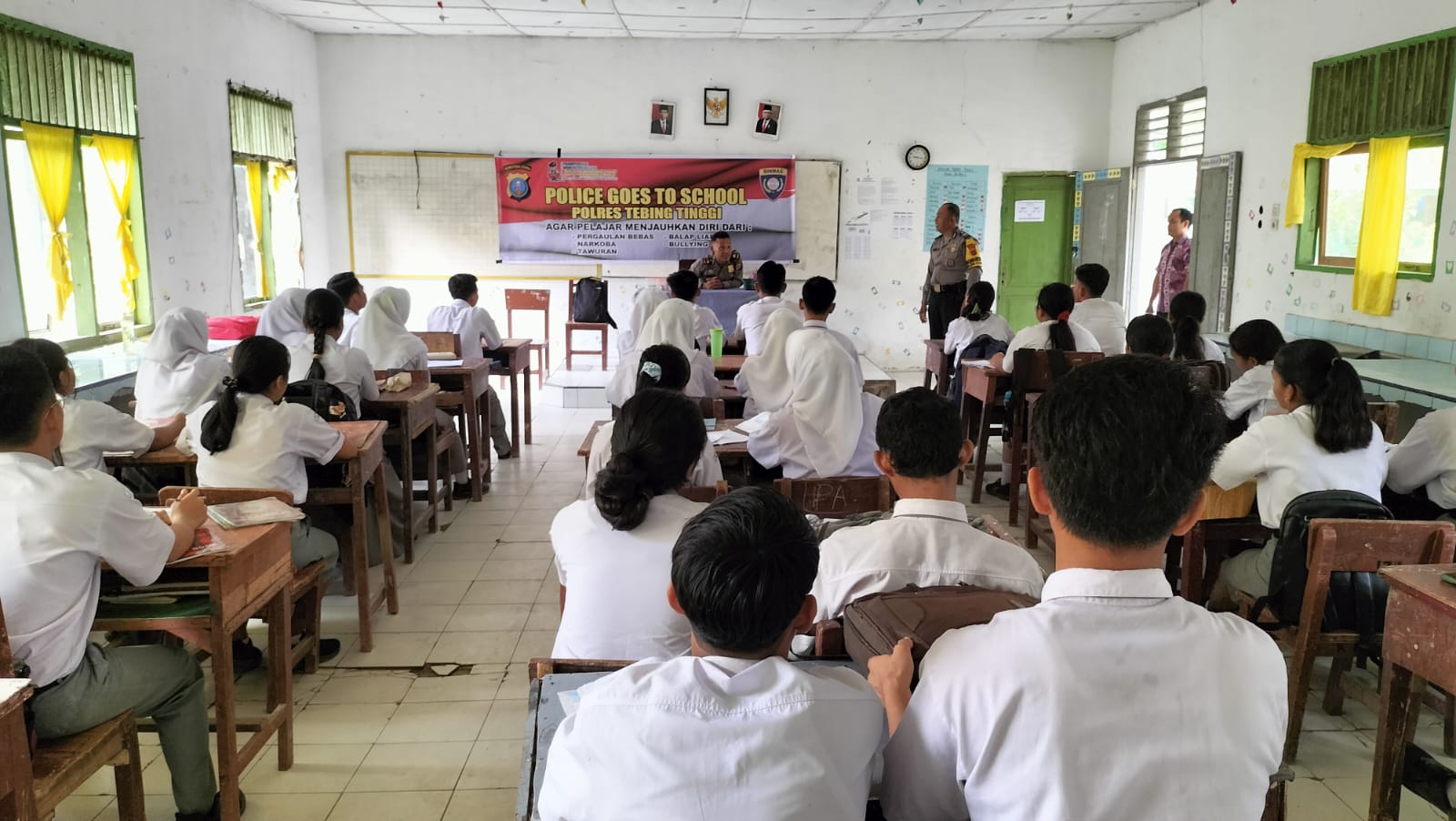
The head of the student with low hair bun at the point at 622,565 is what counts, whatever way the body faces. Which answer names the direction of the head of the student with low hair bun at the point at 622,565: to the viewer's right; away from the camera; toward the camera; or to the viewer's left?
away from the camera

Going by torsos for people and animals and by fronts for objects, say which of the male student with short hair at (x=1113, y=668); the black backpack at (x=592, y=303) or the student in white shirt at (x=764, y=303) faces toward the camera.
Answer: the black backpack

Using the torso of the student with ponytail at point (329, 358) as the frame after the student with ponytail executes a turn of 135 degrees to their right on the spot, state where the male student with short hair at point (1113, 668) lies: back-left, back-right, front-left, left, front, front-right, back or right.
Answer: front

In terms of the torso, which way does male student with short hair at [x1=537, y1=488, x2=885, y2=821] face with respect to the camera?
away from the camera

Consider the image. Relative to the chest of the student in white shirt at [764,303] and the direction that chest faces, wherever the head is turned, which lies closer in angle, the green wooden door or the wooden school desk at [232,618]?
the green wooden door

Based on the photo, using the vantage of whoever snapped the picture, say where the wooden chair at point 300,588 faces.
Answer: facing away from the viewer and to the right of the viewer

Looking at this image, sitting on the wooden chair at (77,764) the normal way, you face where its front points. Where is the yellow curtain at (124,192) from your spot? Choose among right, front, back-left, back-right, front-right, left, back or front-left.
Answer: front-left

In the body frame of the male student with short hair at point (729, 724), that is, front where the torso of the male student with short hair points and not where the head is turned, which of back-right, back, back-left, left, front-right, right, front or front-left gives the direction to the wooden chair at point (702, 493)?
front

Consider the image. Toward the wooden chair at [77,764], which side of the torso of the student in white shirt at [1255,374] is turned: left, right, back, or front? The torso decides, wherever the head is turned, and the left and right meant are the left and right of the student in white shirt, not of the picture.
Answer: left

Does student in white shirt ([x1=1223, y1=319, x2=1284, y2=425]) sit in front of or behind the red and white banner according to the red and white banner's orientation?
in front

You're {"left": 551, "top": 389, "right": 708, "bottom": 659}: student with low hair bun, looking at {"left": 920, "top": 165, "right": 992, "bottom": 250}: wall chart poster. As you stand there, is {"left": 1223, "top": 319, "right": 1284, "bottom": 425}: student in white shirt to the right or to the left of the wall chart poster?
right

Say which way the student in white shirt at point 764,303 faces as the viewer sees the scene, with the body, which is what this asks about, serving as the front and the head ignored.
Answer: away from the camera

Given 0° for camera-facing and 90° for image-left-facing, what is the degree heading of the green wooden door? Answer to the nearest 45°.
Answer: approximately 0°

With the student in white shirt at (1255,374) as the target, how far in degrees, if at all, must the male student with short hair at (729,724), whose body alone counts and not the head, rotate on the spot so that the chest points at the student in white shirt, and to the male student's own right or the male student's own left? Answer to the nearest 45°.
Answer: approximately 45° to the male student's own right

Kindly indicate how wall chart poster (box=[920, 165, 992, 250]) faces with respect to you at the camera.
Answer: facing the viewer

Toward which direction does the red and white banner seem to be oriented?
toward the camera

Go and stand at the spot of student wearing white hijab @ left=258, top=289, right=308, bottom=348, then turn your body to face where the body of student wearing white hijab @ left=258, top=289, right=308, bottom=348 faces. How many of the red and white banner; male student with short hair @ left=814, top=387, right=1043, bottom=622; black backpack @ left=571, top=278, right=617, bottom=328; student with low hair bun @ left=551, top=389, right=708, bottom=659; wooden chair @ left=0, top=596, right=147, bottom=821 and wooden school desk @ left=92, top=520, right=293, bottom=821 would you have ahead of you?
2

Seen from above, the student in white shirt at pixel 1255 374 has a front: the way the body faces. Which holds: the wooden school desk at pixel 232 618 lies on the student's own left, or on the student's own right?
on the student's own left

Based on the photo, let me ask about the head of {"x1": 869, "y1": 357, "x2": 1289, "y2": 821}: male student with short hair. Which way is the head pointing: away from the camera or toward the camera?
away from the camera

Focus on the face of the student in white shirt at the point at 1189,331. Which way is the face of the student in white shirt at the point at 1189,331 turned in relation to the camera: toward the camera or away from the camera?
away from the camera

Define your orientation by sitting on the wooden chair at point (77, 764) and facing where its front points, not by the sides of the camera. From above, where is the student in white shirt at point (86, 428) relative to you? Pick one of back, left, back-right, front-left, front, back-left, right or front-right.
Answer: front-left
